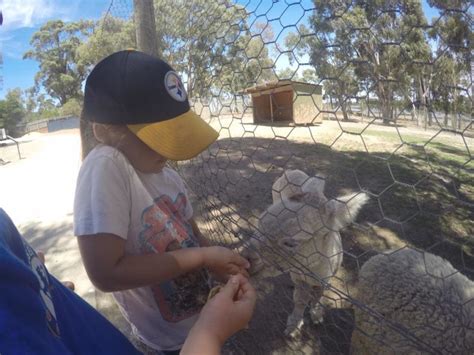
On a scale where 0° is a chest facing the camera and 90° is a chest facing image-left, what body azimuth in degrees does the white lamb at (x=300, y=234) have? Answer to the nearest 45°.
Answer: approximately 45°

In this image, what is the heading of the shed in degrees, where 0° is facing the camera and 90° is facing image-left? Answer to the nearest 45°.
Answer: approximately 45°

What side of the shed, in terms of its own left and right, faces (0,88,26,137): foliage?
right

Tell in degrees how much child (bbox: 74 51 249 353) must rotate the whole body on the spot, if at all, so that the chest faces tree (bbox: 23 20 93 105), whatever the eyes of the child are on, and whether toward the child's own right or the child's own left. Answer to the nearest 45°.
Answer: approximately 135° to the child's own left

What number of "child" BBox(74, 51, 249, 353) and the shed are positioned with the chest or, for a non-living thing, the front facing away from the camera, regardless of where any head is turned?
0

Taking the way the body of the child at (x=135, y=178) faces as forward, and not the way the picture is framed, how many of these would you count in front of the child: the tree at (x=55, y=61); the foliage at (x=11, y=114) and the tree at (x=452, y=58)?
1

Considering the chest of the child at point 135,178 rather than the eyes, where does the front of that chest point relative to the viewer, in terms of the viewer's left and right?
facing the viewer and to the right of the viewer
